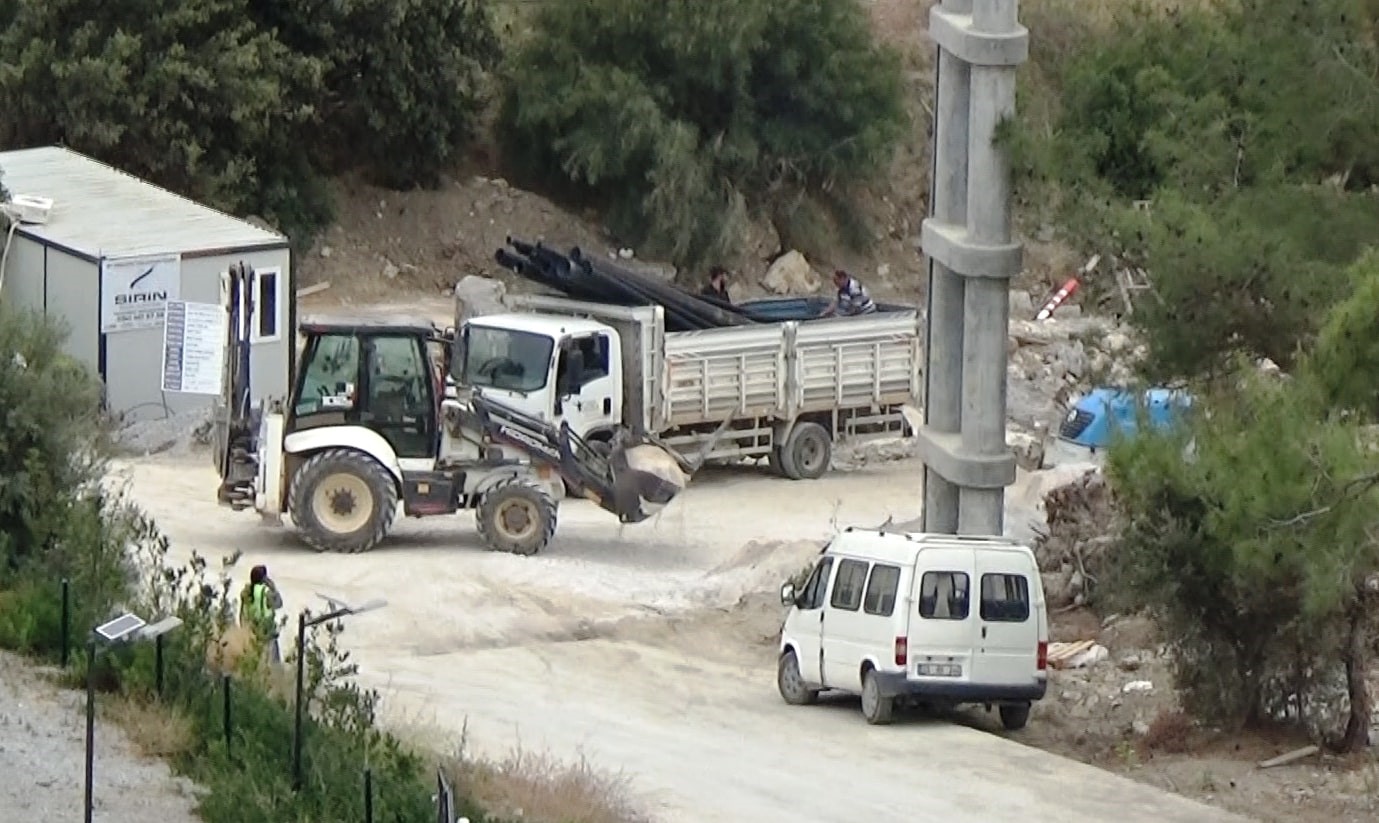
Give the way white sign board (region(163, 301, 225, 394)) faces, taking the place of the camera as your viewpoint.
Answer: facing the viewer

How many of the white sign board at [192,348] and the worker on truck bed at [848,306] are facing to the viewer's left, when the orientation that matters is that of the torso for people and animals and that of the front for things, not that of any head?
1

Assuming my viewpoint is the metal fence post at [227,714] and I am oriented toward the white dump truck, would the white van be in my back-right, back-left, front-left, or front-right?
front-right

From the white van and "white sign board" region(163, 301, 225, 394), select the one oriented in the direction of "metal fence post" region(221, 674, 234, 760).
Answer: the white sign board

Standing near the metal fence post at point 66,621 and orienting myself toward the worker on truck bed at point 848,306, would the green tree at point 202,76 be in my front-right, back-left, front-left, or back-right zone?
front-left

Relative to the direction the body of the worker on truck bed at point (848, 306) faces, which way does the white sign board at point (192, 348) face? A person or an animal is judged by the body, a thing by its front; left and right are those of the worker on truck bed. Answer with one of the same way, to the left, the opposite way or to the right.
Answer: to the left

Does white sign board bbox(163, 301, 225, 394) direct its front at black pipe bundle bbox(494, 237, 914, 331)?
no

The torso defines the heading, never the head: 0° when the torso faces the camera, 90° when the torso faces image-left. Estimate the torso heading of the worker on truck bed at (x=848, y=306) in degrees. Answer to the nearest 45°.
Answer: approximately 90°

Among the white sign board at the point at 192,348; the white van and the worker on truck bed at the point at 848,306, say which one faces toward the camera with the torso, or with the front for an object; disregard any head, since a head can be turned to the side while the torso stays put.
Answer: the white sign board

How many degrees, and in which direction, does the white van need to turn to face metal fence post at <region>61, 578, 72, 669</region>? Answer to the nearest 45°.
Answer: approximately 90° to its left

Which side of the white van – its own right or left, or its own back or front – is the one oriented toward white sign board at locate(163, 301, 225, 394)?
front

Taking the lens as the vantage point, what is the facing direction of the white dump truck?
facing the viewer and to the left of the viewer

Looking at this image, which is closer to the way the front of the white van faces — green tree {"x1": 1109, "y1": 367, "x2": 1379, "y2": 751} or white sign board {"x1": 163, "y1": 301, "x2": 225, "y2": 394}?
the white sign board

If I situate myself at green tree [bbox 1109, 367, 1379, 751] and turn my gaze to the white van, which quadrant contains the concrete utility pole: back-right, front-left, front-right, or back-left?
front-right

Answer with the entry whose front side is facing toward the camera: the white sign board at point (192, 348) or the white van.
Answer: the white sign board
